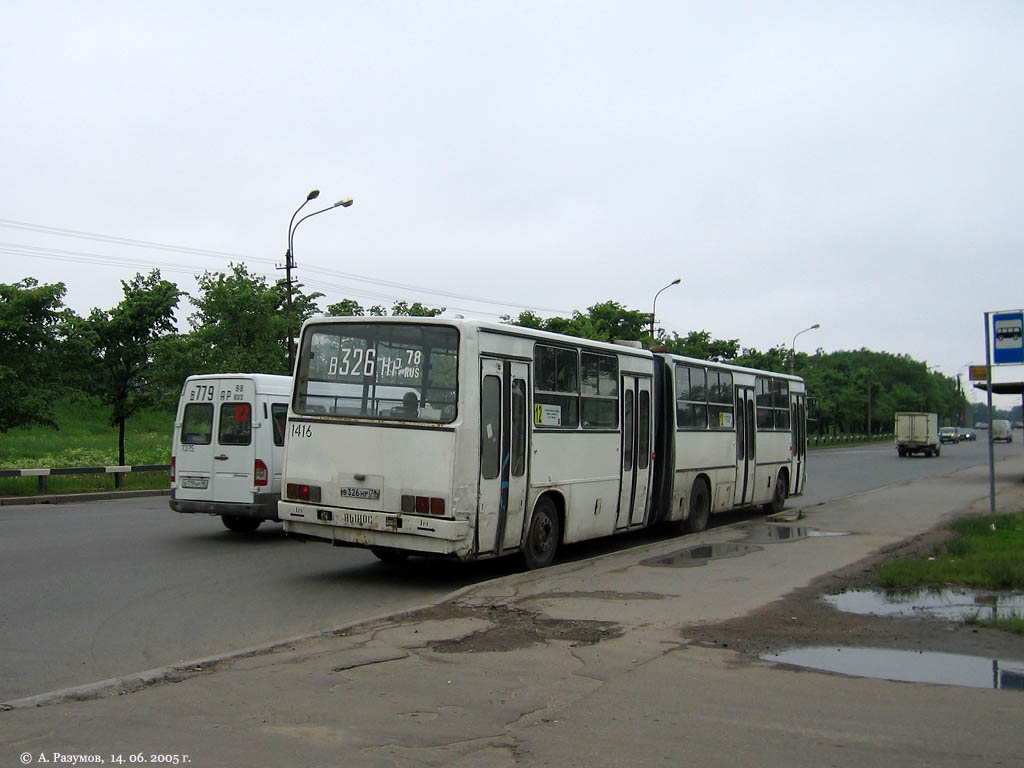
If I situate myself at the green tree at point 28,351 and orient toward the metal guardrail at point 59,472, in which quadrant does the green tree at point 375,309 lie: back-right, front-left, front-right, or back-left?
back-left

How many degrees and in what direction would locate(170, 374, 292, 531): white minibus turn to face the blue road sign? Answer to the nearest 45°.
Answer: approximately 45° to its right

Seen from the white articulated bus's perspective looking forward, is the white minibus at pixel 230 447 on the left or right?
on its left

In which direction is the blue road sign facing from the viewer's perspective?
toward the camera

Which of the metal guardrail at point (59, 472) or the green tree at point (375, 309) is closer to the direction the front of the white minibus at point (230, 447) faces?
the green tree

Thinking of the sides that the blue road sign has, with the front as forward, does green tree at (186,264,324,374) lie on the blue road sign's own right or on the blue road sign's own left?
on the blue road sign's own right

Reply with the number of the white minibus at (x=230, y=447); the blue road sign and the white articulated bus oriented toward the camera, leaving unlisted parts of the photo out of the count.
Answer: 1

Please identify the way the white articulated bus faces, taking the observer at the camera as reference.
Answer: facing away from the viewer and to the right of the viewer

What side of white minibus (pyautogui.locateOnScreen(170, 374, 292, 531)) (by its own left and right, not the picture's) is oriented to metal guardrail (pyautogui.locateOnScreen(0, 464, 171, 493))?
left

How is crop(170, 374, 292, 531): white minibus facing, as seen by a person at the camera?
facing away from the viewer and to the right of the viewer

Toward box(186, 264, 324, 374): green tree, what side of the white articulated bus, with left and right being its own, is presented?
left

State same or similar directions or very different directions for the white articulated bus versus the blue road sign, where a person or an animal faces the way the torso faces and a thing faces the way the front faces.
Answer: very different directions
